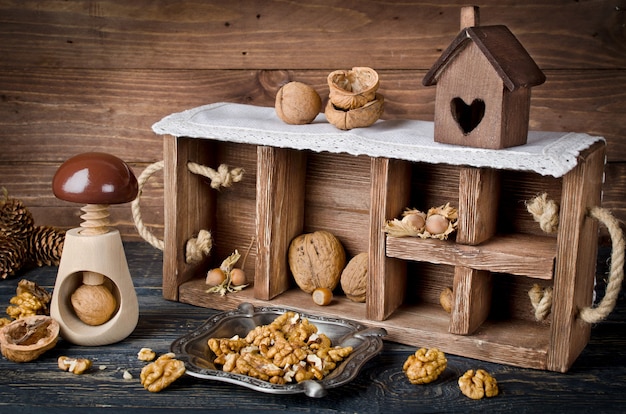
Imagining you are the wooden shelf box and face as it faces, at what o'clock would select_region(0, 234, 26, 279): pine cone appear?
The pine cone is roughly at 2 o'clock from the wooden shelf box.

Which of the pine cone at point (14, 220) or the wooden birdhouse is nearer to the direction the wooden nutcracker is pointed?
the wooden birdhouse

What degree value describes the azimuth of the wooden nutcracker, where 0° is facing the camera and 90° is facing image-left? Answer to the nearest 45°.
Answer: approximately 0°

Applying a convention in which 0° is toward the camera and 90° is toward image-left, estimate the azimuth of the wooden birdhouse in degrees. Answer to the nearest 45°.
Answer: approximately 45°

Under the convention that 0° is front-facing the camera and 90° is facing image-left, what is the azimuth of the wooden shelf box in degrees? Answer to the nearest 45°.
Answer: approximately 45°

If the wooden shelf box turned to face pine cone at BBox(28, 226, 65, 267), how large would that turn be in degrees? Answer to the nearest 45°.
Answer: approximately 45° to its right
